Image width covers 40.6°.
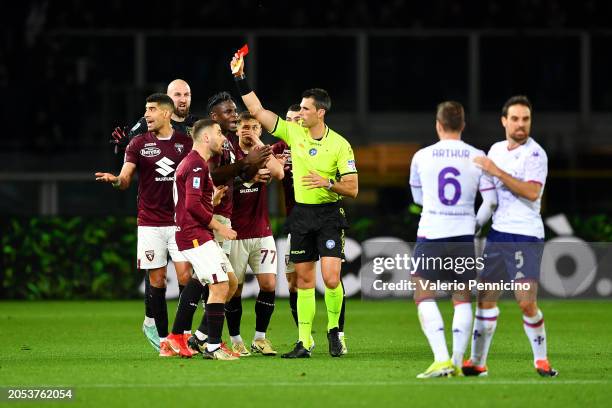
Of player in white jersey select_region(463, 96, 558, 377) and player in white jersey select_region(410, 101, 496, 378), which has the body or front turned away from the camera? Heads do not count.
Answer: player in white jersey select_region(410, 101, 496, 378)

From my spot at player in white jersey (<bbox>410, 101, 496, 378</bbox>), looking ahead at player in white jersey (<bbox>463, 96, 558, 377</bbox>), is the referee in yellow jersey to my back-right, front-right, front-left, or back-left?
back-left

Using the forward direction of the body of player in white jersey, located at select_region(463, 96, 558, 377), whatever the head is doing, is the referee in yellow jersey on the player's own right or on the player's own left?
on the player's own right

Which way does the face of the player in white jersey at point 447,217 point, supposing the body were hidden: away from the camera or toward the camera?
away from the camera

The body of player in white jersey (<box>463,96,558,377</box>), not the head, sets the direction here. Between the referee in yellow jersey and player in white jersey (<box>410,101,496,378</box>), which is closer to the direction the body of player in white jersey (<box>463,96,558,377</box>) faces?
the player in white jersey

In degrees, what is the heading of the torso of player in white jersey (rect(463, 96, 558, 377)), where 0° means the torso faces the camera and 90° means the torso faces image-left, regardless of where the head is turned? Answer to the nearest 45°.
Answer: approximately 45°

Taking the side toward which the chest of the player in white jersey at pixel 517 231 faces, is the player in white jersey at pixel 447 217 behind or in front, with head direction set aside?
in front

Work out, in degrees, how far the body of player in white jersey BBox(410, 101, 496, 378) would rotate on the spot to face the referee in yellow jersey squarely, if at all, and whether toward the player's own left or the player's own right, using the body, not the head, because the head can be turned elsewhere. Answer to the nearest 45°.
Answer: approximately 45° to the player's own left

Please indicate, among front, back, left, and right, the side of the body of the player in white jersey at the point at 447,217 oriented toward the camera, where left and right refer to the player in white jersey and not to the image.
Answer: back

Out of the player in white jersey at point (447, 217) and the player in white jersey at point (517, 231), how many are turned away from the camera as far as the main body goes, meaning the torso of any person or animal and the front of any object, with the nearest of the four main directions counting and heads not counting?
1
